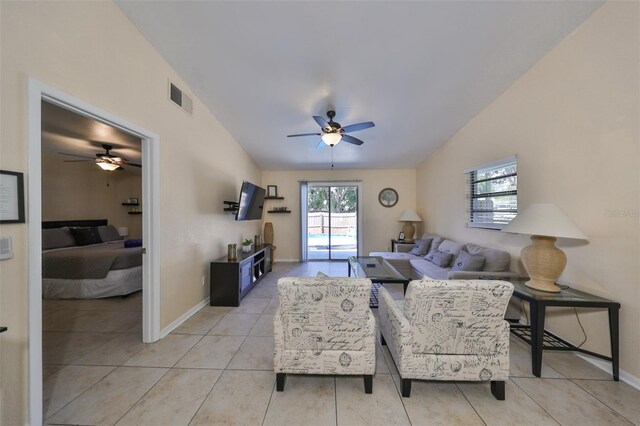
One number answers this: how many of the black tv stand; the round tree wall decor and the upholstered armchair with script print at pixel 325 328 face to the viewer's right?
1

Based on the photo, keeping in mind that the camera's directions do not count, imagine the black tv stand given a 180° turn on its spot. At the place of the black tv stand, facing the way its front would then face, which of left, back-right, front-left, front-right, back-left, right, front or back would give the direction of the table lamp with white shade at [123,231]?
front-right

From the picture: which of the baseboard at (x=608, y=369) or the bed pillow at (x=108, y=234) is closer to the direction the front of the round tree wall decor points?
the baseboard

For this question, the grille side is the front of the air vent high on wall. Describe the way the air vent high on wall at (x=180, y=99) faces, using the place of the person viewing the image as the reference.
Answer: facing the viewer and to the right of the viewer

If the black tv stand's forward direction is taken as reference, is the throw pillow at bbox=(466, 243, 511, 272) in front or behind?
in front

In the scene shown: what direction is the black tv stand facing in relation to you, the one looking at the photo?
facing to the right of the viewer

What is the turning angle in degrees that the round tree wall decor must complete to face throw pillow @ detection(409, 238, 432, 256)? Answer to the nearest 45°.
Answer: approximately 45° to its left

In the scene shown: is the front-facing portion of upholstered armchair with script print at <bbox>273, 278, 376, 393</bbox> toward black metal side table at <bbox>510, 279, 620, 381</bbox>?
no

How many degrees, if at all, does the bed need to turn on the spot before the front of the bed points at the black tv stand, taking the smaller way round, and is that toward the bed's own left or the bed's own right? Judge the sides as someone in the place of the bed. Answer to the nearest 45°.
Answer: approximately 45° to the bed's own left

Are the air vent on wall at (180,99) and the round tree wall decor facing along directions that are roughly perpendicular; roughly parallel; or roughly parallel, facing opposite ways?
roughly perpendicular

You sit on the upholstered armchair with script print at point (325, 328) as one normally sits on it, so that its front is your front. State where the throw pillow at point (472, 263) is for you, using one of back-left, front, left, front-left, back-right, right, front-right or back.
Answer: front-right

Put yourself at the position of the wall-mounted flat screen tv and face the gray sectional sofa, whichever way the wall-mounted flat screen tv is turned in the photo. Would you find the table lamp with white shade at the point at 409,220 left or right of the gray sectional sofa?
left

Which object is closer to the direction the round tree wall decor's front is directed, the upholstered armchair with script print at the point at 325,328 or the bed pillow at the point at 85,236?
the upholstered armchair with script print

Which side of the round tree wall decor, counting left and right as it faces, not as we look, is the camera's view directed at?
front

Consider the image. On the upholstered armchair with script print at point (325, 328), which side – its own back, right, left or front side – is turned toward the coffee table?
front

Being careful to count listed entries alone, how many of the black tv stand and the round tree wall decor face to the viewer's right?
1
